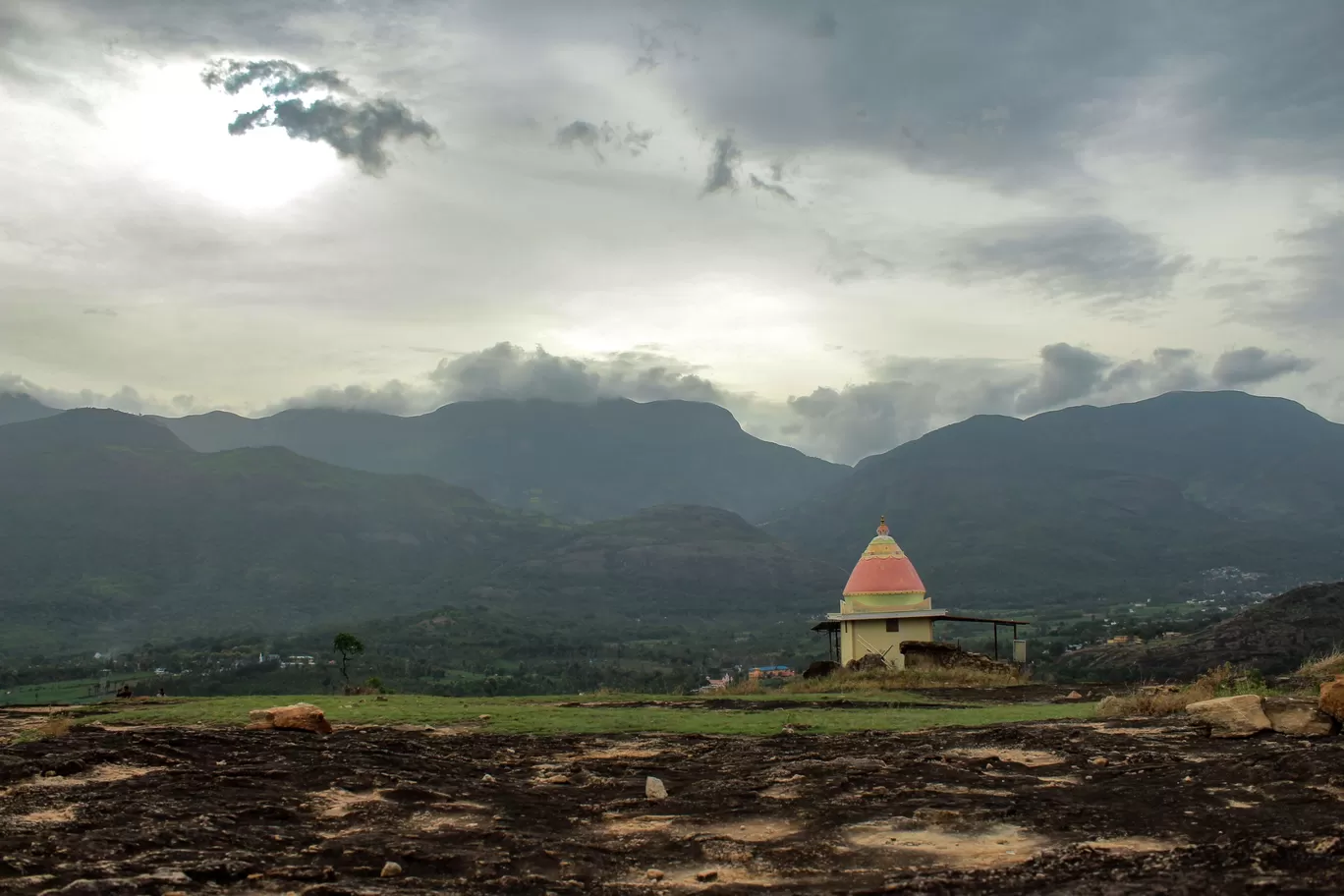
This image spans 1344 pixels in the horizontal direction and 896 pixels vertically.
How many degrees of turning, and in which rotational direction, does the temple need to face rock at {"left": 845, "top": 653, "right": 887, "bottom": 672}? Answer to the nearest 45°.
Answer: approximately 90° to its right
